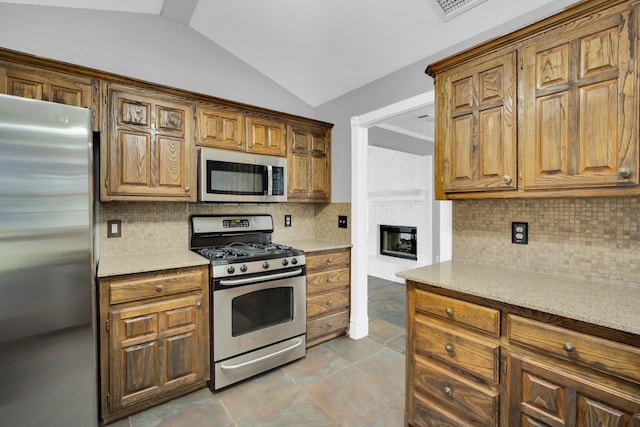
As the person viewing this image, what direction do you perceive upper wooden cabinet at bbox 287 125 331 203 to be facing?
facing the viewer and to the right of the viewer

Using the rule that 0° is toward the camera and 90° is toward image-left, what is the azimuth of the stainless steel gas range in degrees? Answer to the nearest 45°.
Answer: approximately 315°

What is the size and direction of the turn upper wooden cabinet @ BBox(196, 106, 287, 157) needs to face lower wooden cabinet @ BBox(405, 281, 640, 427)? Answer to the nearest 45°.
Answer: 0° — it already faces it

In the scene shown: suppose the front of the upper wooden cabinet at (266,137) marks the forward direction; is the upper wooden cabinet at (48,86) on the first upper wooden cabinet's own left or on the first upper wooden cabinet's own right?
on the first upper wooden cabinet's own right

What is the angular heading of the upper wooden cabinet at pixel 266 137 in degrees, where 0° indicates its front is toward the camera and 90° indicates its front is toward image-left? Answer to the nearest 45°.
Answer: approximately 315°

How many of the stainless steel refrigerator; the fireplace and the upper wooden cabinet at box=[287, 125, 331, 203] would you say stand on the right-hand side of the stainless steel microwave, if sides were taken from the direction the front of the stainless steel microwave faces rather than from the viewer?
1
